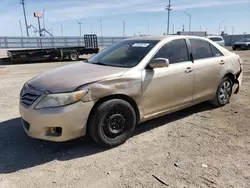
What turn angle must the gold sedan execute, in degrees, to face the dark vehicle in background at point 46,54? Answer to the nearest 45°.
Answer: approximately 90° to its right

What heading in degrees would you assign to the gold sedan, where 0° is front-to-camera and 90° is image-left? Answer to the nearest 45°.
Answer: approximately 45°
